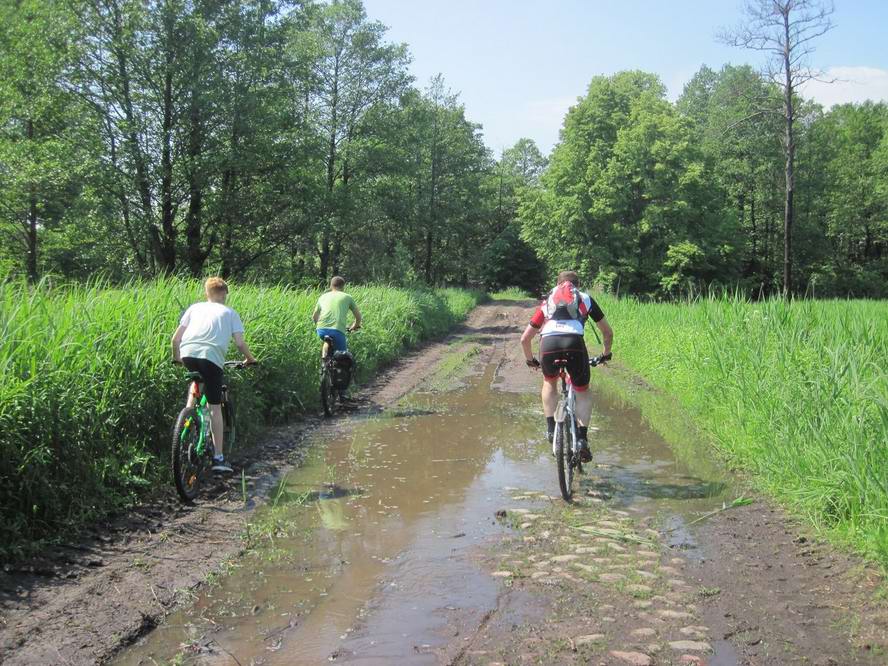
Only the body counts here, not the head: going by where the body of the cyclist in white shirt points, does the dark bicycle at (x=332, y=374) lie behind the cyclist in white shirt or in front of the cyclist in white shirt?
in front

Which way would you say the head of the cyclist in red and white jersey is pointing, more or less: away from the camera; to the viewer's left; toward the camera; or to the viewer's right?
away from the camera

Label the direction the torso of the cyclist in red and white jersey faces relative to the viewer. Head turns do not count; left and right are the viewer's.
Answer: facing away from the viewer

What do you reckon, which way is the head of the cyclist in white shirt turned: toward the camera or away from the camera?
away from the camera

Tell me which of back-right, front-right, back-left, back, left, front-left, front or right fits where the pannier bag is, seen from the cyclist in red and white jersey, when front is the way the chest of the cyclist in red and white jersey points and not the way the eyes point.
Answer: front-left

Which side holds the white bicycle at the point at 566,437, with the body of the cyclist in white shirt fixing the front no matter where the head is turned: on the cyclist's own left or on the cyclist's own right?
on the cyclist's own right

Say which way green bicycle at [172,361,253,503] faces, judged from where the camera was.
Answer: facing away from the viewer and to the right of the viewer

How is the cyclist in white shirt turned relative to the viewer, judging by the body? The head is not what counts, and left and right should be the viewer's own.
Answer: facing away from the viewer and to the right of the viewer

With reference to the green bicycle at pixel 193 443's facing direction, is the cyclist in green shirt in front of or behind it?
in front

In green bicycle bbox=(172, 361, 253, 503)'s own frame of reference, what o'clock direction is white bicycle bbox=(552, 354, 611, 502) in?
white bicycle bbox=(552, 354, 611, 502) is roughly at 2 o'clock from green bicycle bbox=(172, 361, 253, 503).
